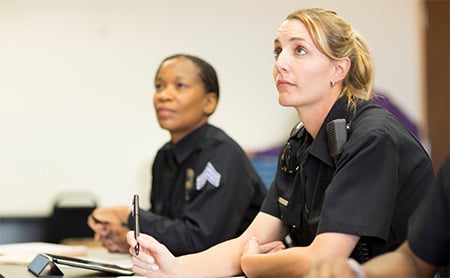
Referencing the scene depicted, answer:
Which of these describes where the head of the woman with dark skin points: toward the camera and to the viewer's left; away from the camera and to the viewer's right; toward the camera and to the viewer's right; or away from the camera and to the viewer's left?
toward the camera and to the viewer's left

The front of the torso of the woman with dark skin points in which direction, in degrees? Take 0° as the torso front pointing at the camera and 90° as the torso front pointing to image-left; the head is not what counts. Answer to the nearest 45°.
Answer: approximately 45°
